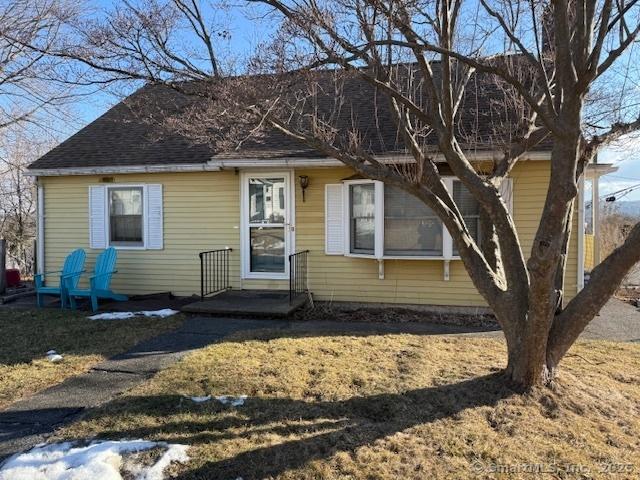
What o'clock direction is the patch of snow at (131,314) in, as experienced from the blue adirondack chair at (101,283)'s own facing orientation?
The patch of snow is roughly at 10 o'clock from the blue adirondack chair.

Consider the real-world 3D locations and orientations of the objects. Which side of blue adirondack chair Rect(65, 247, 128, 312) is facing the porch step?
left

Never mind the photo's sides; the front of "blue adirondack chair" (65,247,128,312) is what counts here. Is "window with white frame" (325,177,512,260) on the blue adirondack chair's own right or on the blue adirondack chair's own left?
on the blue adirondack chair's own left

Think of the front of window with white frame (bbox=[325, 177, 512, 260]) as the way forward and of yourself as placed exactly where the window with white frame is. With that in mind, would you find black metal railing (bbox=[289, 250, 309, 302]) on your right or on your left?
on your right

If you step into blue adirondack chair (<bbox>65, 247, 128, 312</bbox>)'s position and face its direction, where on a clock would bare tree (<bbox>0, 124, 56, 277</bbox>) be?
The bare tree is roughly at 4 o'clock from the blue adirondack chair.

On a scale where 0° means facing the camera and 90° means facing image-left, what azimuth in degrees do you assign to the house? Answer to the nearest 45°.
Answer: approximately 0°

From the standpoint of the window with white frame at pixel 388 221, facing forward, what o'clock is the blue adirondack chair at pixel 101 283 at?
The blue adirondack chair is roughly at 3 o'clock from the window with white frame.

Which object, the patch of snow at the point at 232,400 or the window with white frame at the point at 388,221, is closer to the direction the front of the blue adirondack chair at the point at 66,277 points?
the patch of snow

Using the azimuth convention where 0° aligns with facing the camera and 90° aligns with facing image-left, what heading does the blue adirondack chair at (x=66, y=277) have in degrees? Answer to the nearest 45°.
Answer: approximately 45°
